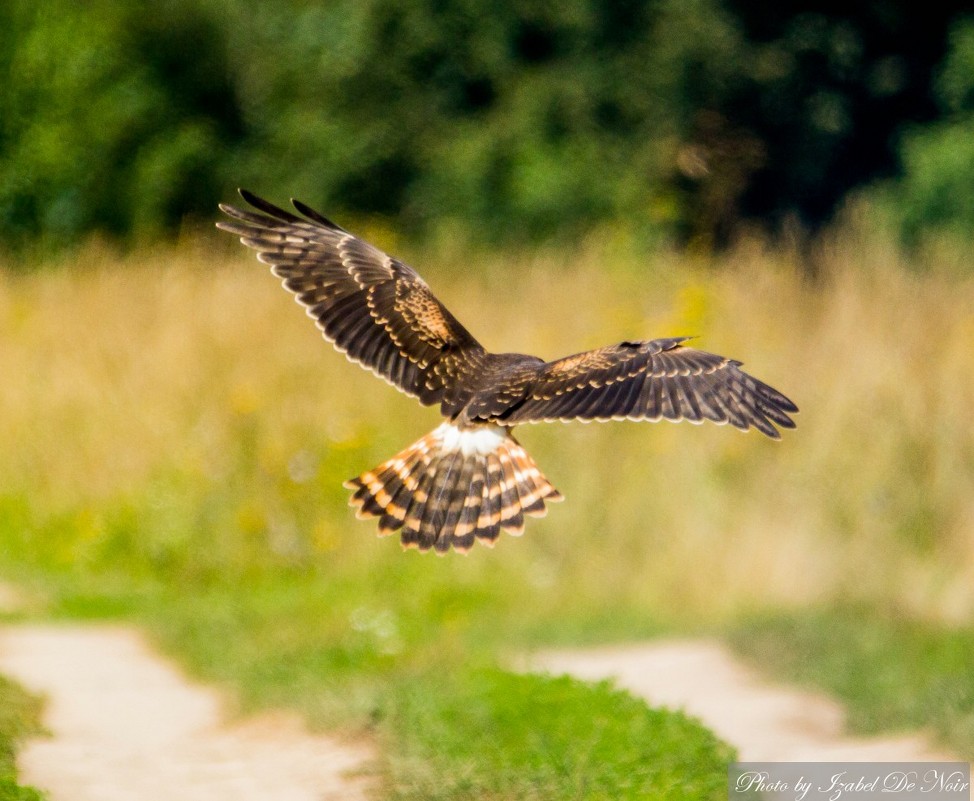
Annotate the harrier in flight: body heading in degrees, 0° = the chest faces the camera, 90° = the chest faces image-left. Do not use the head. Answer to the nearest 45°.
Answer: approximately 180°
